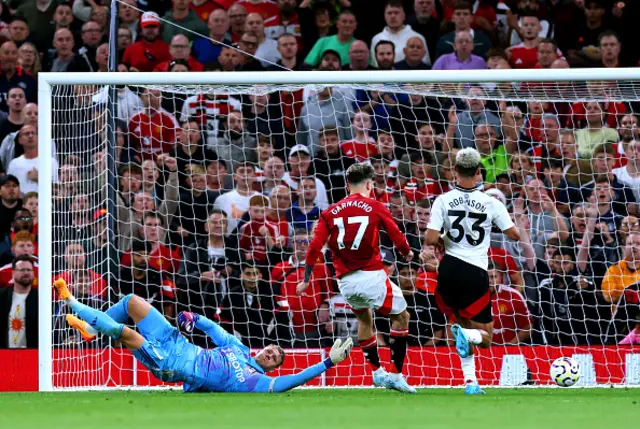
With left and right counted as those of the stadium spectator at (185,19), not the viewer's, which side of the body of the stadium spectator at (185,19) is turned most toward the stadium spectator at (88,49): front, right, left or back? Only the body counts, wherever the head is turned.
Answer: right

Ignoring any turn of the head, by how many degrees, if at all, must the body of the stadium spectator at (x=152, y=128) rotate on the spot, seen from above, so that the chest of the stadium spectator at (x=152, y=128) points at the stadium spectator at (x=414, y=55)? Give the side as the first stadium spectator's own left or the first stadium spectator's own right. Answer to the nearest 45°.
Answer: approximately 90° to the first stadium spectator's own left

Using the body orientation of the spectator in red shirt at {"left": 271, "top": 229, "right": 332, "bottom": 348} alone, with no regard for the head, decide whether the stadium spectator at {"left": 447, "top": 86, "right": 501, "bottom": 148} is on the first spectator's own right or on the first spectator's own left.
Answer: on the first spectator's own left

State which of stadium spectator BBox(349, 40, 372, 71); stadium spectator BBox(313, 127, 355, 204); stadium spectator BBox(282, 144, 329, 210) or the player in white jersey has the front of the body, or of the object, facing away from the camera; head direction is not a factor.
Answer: the player in white jersey
